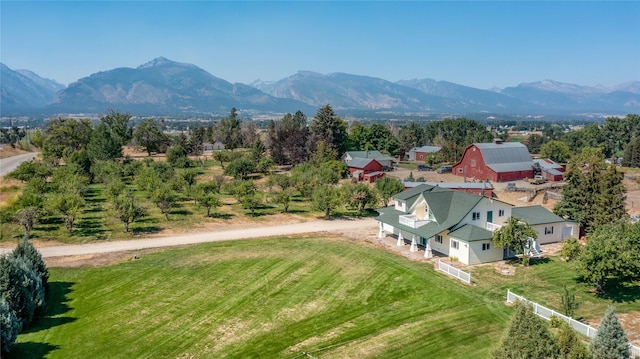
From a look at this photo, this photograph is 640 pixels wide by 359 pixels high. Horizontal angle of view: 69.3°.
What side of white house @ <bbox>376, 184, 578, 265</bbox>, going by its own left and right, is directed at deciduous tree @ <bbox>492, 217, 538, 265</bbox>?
left

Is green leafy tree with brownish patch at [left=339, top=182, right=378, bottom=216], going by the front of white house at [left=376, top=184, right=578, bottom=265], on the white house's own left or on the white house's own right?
on the white house's own right

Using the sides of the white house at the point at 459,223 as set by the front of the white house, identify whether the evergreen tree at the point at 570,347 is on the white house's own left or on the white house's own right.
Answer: on the white house's own left

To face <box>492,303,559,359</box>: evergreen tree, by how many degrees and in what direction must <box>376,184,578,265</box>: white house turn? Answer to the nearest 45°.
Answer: approximately 45° to its left

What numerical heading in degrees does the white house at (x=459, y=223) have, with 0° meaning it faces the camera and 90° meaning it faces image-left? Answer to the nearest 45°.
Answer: approximately 45°

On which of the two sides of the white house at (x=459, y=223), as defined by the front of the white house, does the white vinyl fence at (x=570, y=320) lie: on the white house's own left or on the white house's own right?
on the white house's own left

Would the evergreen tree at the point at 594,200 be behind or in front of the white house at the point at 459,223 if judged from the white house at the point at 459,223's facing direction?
behind

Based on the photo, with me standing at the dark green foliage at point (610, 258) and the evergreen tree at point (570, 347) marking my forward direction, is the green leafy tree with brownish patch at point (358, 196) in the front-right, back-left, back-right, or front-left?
back-right

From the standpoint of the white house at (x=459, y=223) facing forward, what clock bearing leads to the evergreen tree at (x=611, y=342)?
The evergreen tree is roughly at 10 o'clock from the white house.

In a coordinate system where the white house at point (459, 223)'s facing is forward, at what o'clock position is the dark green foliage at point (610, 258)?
The dark green foliage is roughly at 9 o'clock from the white house.

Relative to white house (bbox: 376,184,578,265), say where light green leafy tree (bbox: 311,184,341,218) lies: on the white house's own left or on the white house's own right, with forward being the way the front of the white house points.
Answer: on the white house's own right
